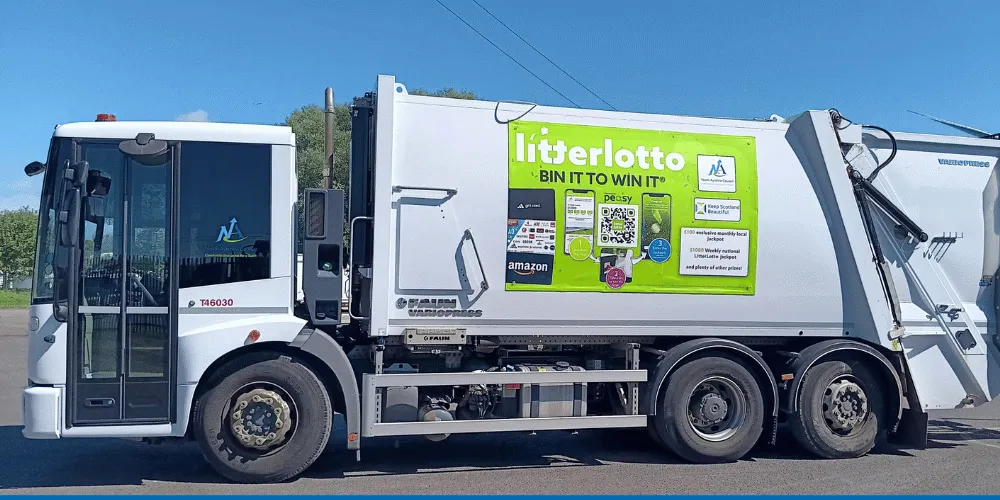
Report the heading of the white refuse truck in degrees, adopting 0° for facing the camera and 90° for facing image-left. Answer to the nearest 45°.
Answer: approximately 90°
